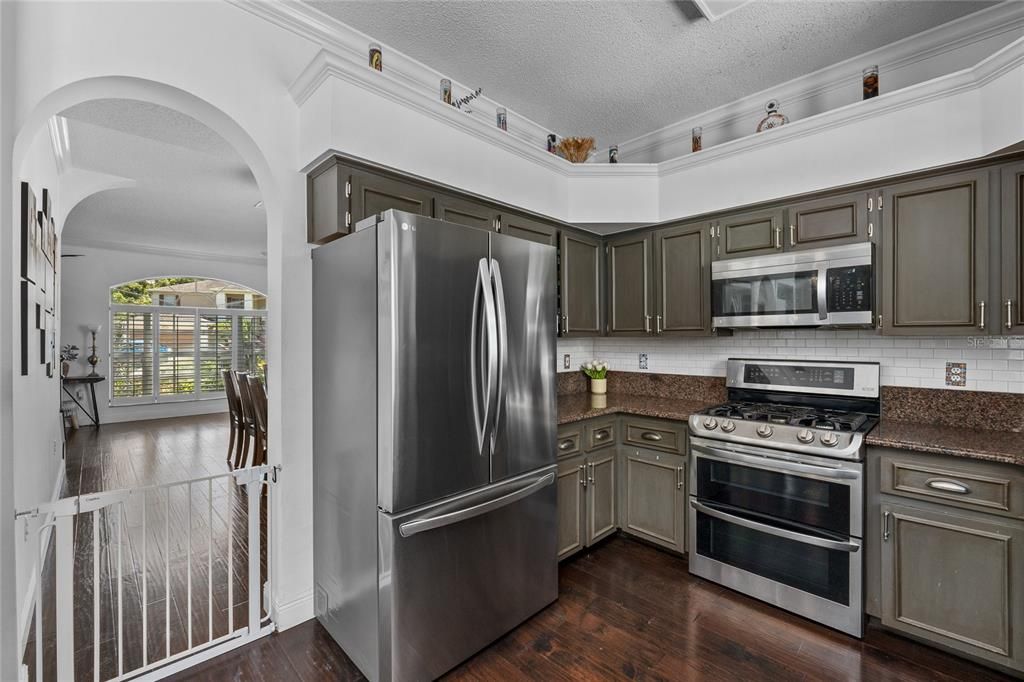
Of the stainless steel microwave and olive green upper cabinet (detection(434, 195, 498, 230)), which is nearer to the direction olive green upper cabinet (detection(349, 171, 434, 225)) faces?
the stainless steel microwave

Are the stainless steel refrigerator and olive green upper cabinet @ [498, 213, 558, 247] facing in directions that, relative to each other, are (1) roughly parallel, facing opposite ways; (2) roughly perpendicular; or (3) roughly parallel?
roughly parallel

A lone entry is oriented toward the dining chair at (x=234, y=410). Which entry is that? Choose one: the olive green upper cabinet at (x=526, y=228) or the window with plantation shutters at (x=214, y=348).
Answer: the window with plantation shutters

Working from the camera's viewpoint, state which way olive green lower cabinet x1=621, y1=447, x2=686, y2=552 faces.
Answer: facing the viewer and to the left of the viewer

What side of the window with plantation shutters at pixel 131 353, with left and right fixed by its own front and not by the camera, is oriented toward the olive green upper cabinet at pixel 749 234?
front

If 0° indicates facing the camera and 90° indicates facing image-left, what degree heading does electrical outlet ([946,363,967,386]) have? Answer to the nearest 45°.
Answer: approximately 0°

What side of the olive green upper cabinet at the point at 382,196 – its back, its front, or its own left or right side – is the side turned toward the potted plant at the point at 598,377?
left

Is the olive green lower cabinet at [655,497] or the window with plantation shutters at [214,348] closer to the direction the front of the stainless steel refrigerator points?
the olive green lower cabinet

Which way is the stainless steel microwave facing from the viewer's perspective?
toward the camera

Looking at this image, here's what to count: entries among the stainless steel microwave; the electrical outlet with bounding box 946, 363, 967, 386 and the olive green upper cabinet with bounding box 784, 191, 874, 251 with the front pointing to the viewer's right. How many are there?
0

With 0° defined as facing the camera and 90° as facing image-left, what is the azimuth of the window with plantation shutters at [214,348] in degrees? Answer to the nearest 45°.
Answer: approximately 0°

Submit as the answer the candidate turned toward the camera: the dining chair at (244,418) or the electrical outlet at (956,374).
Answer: the electrical outlet

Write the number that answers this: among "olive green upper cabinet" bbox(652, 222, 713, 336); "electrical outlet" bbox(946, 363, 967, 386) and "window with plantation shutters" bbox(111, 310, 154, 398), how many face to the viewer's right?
0
